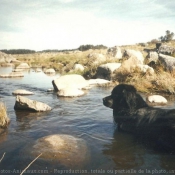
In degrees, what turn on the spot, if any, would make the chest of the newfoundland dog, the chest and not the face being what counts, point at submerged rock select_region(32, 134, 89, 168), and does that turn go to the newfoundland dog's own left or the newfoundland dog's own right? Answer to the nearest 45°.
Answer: approximately 45° to the newfoundland dog's own left

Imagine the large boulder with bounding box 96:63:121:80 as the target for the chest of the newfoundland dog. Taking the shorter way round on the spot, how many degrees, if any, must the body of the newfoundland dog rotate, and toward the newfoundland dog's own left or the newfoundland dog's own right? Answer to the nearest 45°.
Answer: approximately 90° to the newfoundland dog's own right

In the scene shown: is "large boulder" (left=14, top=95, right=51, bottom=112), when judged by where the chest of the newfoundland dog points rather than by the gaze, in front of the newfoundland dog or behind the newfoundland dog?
in front

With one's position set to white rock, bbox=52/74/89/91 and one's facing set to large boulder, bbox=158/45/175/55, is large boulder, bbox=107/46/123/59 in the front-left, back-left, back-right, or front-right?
front-left

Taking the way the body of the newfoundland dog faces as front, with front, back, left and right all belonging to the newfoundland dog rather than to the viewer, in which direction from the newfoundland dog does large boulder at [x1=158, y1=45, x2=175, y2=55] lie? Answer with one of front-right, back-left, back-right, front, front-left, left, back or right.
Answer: right

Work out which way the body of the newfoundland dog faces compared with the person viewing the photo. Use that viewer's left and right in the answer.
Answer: facing to the left of the viewer

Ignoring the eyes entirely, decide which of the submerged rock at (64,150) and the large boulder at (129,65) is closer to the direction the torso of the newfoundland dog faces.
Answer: the submerged rock

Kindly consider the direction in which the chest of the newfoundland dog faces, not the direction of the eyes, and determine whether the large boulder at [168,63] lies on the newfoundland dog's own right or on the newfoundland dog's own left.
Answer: on the newfoundland dog's own right

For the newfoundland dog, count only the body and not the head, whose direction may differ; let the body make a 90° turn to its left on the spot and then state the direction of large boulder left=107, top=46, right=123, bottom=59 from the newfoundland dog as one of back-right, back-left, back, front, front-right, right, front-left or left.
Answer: back

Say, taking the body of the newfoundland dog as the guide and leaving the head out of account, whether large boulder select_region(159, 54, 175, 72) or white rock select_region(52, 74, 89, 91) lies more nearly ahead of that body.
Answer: the white rock
